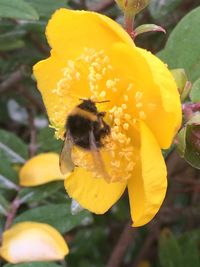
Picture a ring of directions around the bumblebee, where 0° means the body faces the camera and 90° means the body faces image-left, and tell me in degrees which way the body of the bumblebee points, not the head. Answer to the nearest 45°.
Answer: approximately 180°
